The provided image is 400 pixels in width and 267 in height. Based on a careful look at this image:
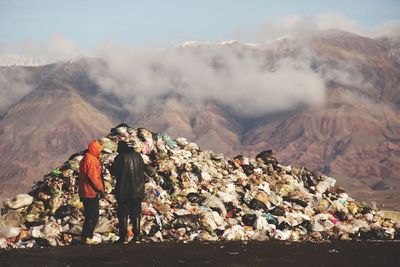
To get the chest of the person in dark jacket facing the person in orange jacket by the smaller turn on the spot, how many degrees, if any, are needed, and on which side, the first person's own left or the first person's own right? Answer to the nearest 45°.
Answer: approximately 45° to the first person's own left

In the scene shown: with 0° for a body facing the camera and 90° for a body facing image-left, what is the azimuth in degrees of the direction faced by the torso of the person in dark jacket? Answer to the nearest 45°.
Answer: approximately 135°

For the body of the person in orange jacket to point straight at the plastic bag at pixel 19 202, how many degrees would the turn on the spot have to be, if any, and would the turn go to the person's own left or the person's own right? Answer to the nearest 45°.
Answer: approximately 135° to the person's own left

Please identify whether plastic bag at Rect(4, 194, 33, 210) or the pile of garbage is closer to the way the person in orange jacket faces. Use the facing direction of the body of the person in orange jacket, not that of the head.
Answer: the pile of garbage

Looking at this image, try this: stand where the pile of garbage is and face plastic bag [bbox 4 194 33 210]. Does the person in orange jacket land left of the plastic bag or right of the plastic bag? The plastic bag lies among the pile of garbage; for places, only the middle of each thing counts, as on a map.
left
